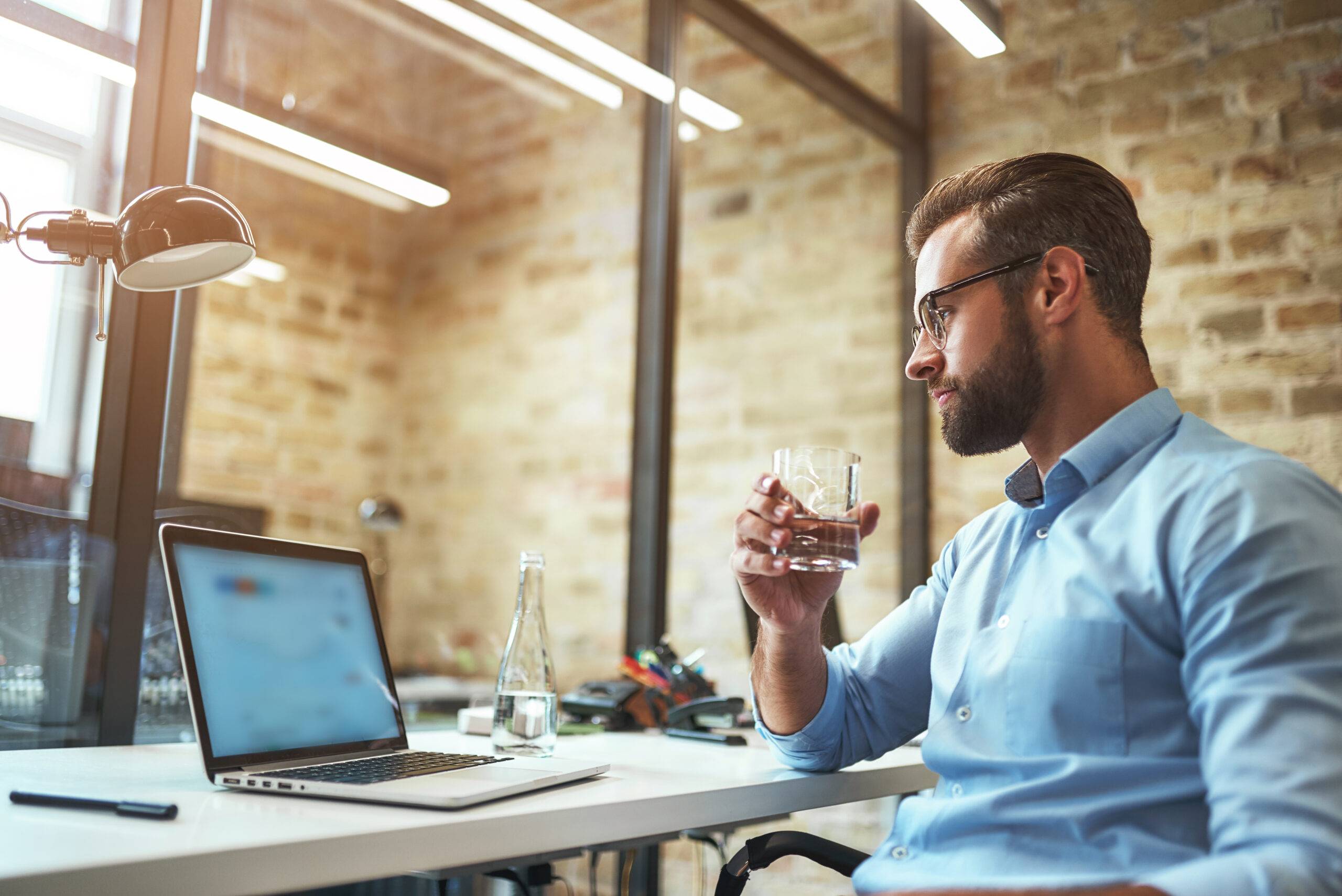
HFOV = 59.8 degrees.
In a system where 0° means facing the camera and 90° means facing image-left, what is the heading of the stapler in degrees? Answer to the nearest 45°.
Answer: approximately 270°

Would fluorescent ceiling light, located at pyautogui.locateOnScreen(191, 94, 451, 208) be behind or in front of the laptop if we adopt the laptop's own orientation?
behind

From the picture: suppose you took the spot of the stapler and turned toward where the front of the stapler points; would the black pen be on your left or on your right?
on your right

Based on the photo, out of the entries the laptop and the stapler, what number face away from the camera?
0

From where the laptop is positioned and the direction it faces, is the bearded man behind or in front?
in front

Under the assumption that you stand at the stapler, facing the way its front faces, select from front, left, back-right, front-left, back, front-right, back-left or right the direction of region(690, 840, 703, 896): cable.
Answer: left

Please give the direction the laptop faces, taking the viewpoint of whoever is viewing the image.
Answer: facing the viewer and to the right of the viewer

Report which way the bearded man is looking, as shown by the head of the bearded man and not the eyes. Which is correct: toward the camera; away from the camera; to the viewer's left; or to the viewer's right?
to the viewer's left
